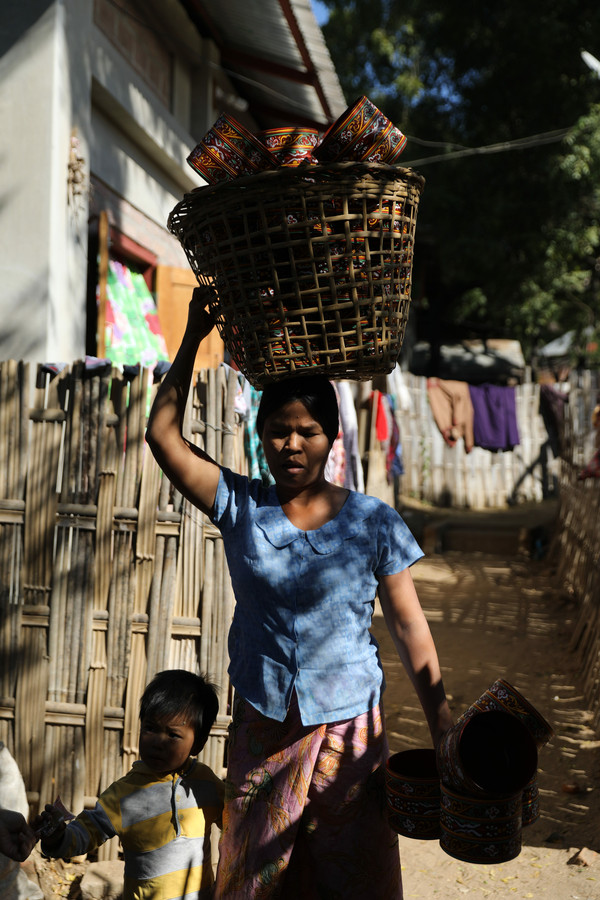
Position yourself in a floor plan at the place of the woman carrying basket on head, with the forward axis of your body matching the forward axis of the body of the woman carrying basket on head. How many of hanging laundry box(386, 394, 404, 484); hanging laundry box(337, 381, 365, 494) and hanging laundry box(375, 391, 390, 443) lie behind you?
3

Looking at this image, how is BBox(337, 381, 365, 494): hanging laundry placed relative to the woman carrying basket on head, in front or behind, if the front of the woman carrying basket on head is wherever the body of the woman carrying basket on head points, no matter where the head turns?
behind

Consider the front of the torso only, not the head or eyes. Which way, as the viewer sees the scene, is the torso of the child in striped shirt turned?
toward the camera

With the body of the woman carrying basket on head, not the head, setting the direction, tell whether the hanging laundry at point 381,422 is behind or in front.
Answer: behind

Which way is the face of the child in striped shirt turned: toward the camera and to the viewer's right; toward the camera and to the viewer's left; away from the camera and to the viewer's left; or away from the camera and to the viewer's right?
toward the camera and to the viewer's left

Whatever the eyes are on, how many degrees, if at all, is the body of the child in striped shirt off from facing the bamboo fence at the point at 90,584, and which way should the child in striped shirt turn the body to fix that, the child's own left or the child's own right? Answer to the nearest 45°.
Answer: approximately 180°

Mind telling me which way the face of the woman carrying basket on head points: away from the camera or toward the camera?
toward the camera

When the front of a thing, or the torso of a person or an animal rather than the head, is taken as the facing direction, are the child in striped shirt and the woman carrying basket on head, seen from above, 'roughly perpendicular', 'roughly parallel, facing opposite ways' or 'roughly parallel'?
roughly parallel

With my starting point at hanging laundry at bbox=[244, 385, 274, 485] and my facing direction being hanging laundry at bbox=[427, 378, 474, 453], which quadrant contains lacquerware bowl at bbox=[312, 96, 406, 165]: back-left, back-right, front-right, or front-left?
back-right

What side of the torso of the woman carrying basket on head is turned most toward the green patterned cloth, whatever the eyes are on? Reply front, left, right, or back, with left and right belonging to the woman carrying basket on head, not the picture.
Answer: back

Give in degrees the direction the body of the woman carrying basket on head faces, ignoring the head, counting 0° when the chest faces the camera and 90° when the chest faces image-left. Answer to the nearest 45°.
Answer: approximately 0°

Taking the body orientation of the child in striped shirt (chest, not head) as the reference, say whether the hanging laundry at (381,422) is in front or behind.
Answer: behind

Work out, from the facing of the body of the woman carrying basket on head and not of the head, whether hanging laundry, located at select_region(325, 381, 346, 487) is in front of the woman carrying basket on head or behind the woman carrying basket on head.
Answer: behind

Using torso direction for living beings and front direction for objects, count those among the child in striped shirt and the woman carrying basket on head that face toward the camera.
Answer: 2
